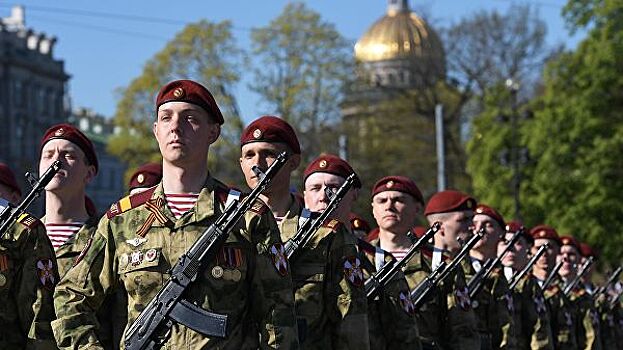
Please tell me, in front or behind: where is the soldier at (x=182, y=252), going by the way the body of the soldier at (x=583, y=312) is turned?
in front

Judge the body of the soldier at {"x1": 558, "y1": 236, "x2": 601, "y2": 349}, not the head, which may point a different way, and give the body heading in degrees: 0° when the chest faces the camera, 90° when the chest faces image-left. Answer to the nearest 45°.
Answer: approximately 45°

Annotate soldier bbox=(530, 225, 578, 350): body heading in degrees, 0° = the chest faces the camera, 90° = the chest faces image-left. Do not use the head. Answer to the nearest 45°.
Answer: approximately 45°

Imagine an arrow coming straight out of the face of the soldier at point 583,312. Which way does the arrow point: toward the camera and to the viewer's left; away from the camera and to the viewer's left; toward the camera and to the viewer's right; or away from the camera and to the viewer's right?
toward the camera and to the viewer's left

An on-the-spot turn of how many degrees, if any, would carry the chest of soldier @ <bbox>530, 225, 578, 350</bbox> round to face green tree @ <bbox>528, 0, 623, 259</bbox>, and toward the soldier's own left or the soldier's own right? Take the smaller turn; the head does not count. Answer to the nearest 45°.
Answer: approximately 135° to the soldier's own right

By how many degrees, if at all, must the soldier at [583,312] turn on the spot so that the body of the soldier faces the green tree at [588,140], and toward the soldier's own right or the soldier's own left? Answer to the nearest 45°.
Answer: approximately 135° to the soldier's own right
